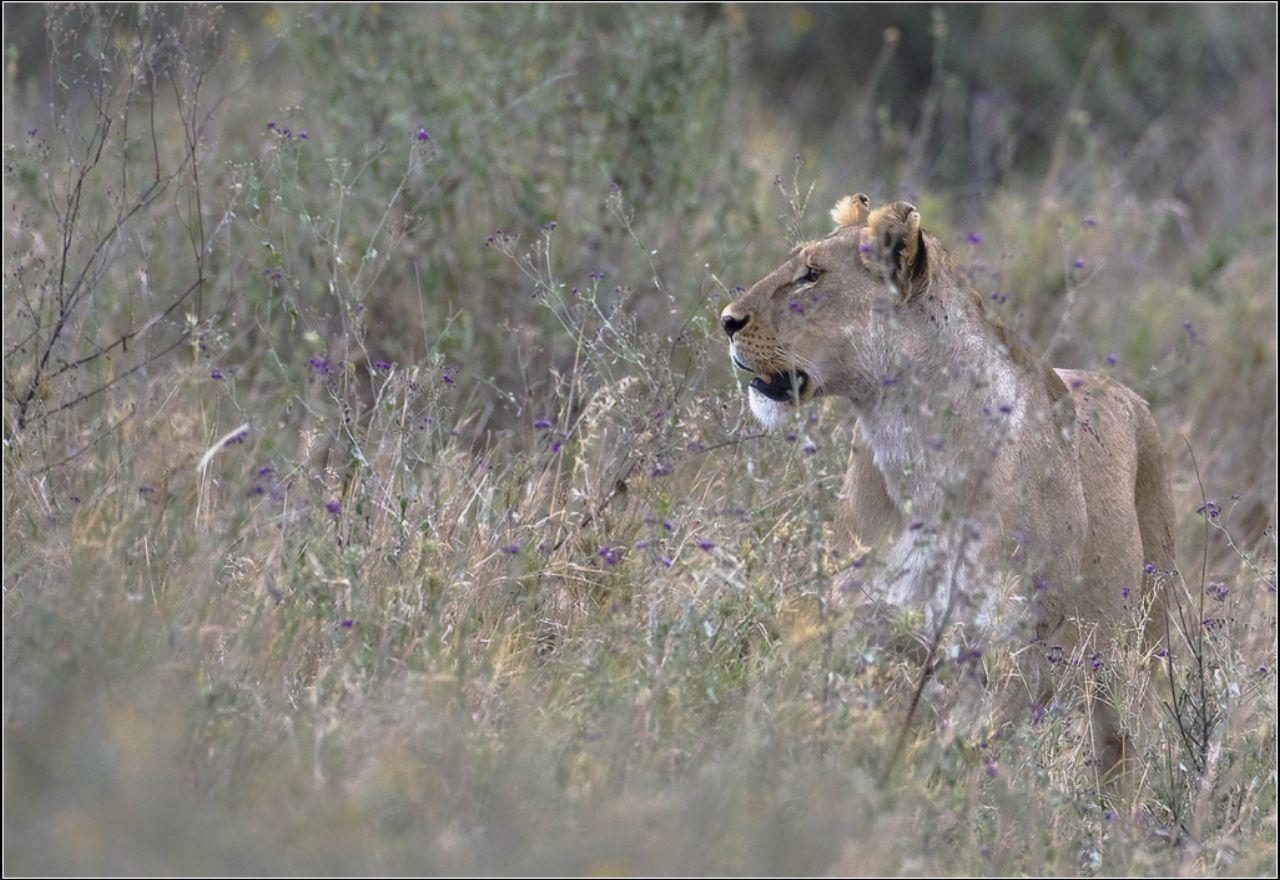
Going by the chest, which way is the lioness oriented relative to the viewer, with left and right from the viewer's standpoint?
facing the viewer and to the left of the viewer
